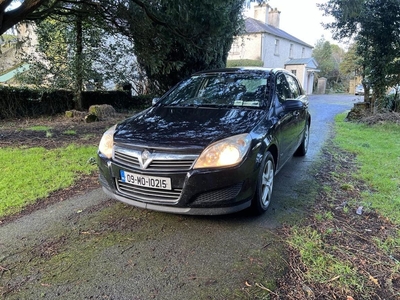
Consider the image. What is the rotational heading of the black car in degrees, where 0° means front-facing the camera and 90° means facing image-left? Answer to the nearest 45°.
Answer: approximately 45°

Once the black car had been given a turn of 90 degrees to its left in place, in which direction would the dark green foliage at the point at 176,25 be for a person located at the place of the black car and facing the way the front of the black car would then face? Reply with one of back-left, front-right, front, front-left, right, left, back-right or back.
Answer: back-left

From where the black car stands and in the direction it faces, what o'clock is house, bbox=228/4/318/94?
The house is roughly at 5 o'clock from the black car.

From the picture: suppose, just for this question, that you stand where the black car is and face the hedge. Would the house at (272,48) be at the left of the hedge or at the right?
right

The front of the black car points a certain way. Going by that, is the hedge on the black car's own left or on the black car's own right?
on the black car's own right
